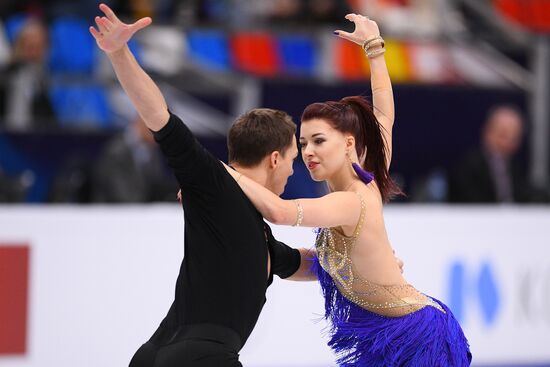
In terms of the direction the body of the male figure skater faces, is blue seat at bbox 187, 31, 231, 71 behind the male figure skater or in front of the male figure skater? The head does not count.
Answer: in front

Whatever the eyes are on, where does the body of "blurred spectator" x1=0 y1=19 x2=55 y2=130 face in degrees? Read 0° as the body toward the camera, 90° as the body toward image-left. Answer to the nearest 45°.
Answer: approximately 0°

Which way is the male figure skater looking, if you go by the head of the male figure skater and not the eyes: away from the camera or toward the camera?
away from the camera

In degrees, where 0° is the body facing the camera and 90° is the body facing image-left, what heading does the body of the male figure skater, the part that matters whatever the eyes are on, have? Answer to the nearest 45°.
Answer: approximately 225°

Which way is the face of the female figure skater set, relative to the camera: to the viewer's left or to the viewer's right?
to the viewer's left

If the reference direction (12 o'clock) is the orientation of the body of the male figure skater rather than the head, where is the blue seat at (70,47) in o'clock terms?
The blue seat is roughly at 10 o'clock from the male figure skater.
